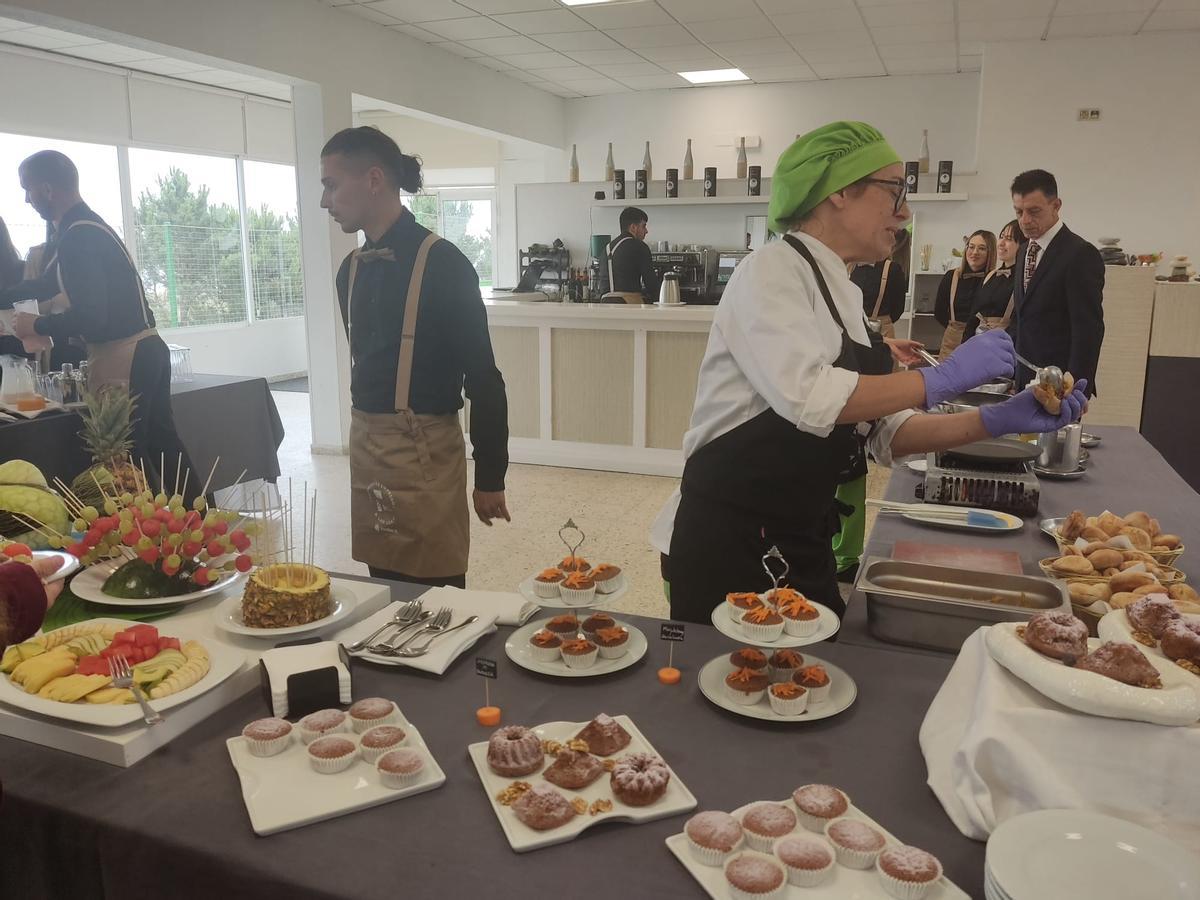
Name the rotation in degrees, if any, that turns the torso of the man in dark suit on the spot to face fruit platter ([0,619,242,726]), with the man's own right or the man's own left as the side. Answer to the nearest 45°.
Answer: approximately 45° to the man's own left

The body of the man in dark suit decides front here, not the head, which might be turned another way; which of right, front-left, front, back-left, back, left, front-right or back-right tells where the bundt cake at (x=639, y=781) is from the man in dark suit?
front-left

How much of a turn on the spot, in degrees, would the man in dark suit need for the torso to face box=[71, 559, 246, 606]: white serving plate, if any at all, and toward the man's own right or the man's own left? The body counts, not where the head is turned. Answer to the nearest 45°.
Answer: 0° — they already face it

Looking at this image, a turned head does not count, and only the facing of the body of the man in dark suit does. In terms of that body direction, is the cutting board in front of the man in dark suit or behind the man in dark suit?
in front

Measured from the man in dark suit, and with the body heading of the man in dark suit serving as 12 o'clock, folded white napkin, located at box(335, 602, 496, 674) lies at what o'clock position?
The folded white napkin is roughly at 11 o'clock from the man in dark suit.

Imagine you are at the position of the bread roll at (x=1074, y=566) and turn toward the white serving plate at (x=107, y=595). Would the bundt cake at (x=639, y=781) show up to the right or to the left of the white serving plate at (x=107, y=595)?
left

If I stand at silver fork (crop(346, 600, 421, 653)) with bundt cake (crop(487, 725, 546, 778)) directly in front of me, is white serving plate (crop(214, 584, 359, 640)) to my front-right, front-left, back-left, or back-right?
back-right

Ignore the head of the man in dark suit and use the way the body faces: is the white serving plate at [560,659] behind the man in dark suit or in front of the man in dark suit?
in front

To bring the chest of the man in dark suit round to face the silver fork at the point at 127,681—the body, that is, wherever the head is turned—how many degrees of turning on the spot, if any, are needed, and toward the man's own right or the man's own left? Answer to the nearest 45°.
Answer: approximately 45° to the man's own left

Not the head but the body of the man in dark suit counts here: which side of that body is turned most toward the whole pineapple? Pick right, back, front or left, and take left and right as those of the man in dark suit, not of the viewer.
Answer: front

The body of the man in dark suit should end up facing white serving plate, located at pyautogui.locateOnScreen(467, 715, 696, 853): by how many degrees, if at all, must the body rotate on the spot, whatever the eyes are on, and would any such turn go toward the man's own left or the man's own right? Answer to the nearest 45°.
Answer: approximately 45° to the man's own left

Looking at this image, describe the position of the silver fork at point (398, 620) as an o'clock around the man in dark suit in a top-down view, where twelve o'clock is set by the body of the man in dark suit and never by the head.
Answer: The silver fork is roughly at 11 o'clock from the man in dark suit.

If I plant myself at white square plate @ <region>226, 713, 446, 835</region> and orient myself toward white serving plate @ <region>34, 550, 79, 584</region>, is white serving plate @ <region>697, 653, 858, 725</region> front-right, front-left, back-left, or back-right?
back-right

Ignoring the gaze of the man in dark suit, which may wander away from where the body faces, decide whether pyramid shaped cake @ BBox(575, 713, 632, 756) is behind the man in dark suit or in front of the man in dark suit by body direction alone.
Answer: in front

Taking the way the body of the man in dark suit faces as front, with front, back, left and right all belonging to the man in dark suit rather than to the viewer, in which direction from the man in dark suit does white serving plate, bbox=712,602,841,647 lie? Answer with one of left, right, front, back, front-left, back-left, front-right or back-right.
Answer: front-left

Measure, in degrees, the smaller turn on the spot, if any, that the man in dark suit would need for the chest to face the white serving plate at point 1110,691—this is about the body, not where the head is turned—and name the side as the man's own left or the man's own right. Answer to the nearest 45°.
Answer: approximately 45° to the man's own left

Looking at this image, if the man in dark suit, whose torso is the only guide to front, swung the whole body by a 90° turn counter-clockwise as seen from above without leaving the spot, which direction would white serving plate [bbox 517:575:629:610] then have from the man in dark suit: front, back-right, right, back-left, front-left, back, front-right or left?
front-right
